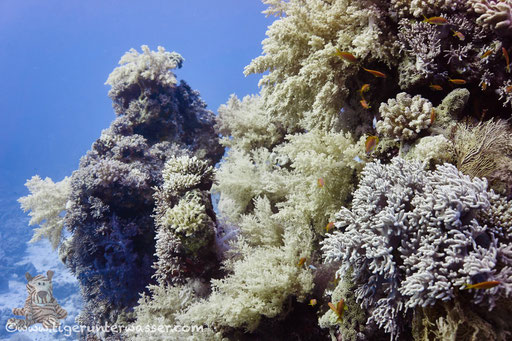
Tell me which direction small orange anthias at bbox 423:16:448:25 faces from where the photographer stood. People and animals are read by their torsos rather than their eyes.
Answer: facing to the right of the viewer
